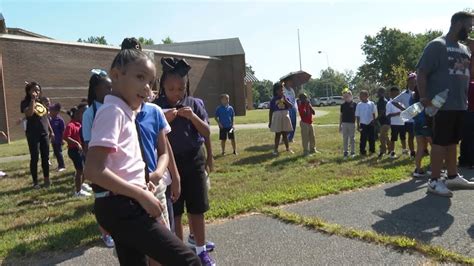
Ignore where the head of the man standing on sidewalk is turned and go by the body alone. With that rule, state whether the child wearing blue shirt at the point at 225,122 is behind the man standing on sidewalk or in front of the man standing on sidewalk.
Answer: behind

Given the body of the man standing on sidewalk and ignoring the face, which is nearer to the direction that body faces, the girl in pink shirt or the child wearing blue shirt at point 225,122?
the girl in pink shirt

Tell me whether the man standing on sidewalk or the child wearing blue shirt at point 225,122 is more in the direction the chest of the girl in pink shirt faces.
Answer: the man standing on sidewalk
